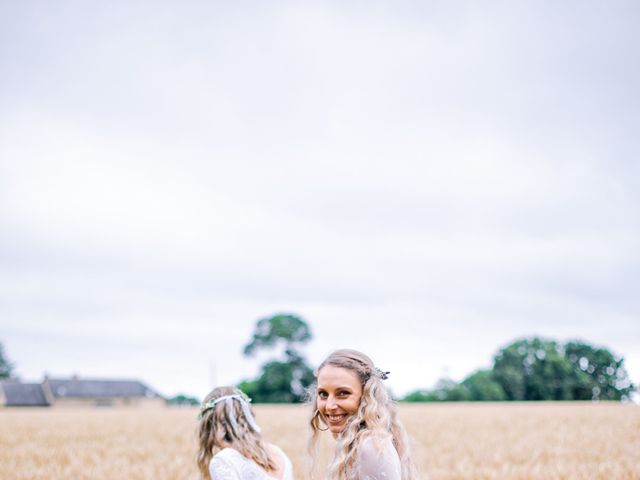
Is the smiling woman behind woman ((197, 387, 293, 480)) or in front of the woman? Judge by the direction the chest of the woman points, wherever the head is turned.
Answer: behind

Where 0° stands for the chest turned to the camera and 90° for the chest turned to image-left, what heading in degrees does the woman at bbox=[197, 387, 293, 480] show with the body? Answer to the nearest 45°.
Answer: approximately 135°

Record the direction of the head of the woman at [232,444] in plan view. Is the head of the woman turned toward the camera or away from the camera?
away from the camera
